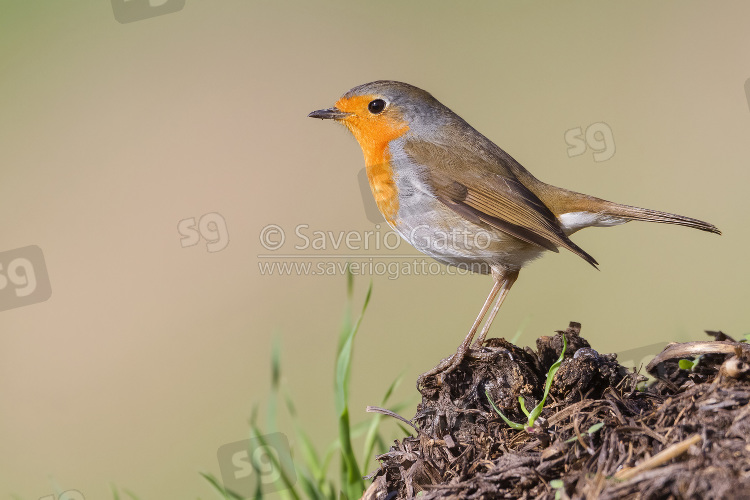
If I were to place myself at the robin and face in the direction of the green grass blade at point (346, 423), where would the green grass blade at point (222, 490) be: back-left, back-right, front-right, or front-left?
front-right

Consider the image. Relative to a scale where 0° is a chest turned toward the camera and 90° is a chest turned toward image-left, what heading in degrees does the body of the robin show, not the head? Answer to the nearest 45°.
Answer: approximately 90°

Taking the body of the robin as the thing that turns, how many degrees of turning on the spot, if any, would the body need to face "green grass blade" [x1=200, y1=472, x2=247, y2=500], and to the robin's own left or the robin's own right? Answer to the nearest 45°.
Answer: approximately 45° to the robin's own left

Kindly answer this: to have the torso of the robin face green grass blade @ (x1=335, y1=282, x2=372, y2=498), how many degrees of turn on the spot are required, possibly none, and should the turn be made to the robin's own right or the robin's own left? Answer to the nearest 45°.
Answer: approximately 45° to the robin's own left
